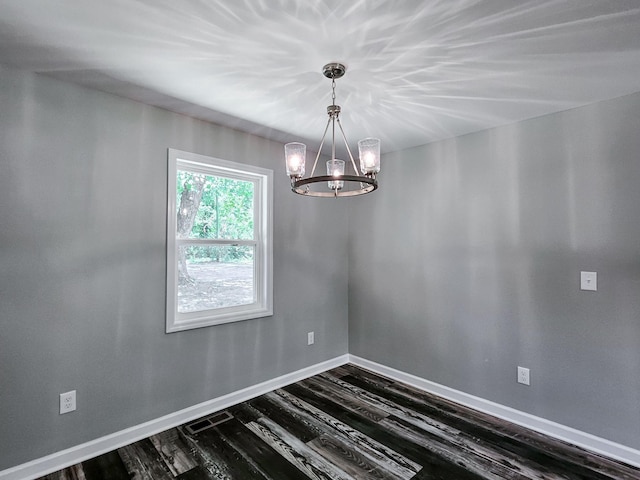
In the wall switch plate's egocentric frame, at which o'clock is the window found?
The window is roughly at 2 o'clock from the wall switch plate.

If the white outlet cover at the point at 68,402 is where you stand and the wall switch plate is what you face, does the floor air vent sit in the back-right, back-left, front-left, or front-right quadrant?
front-left

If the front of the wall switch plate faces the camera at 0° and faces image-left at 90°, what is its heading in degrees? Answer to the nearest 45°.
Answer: approximately 0°

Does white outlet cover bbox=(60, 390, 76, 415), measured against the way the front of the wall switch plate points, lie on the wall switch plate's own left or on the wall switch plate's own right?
on the wall switch plate's own right

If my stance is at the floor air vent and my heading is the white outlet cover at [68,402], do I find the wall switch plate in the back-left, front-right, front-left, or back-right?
back-left

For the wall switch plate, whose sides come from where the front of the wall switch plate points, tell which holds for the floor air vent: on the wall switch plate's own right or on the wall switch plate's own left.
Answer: on the wall switch plate's own right
